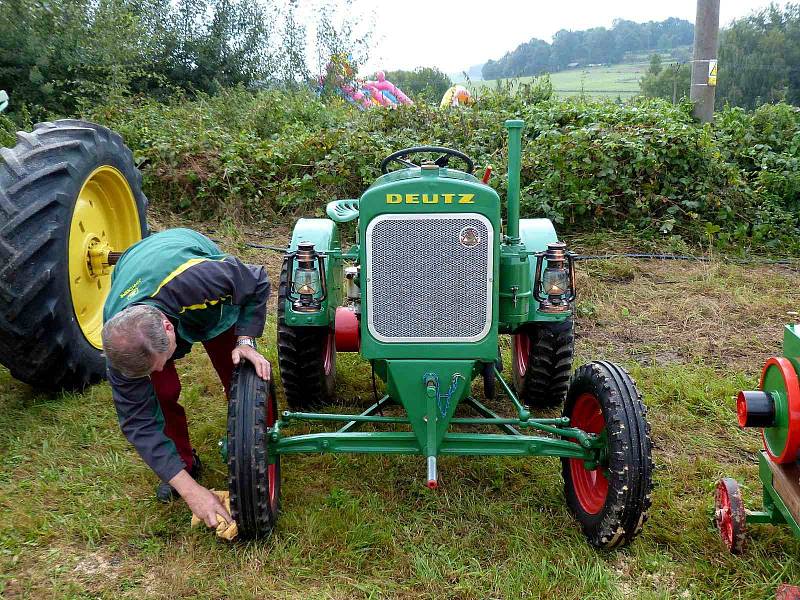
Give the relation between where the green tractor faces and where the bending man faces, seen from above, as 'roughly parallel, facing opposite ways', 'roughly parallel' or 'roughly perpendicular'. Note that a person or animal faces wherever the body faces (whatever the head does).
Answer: roughly perpendicular

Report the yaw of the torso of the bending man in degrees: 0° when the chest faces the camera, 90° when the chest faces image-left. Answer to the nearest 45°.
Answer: approximately 315°

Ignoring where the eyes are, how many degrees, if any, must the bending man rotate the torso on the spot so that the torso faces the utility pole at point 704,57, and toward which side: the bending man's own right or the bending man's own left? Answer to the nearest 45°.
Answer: approximately 90° to the bending man's own left

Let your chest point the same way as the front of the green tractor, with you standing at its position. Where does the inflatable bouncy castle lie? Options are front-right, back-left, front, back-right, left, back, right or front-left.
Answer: back

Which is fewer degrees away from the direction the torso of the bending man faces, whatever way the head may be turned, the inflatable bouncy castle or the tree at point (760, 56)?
the tree

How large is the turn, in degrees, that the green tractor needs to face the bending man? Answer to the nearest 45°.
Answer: approximately 90° to its right

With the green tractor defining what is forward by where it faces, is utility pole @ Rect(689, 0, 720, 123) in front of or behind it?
behind

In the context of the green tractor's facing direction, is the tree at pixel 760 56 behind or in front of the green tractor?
behind
